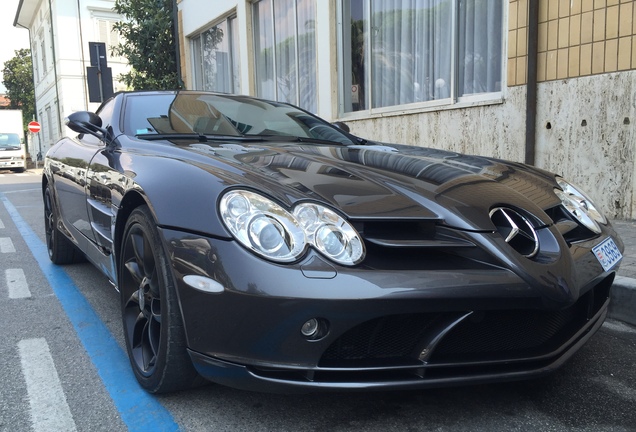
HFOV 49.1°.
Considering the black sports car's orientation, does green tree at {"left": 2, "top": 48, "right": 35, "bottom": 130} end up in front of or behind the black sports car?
behind

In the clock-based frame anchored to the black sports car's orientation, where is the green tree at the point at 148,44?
The green tree is roughly at 7 o'clock from the black sports car.

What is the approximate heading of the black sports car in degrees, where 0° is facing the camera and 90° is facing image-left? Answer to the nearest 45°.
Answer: approximately 315°
